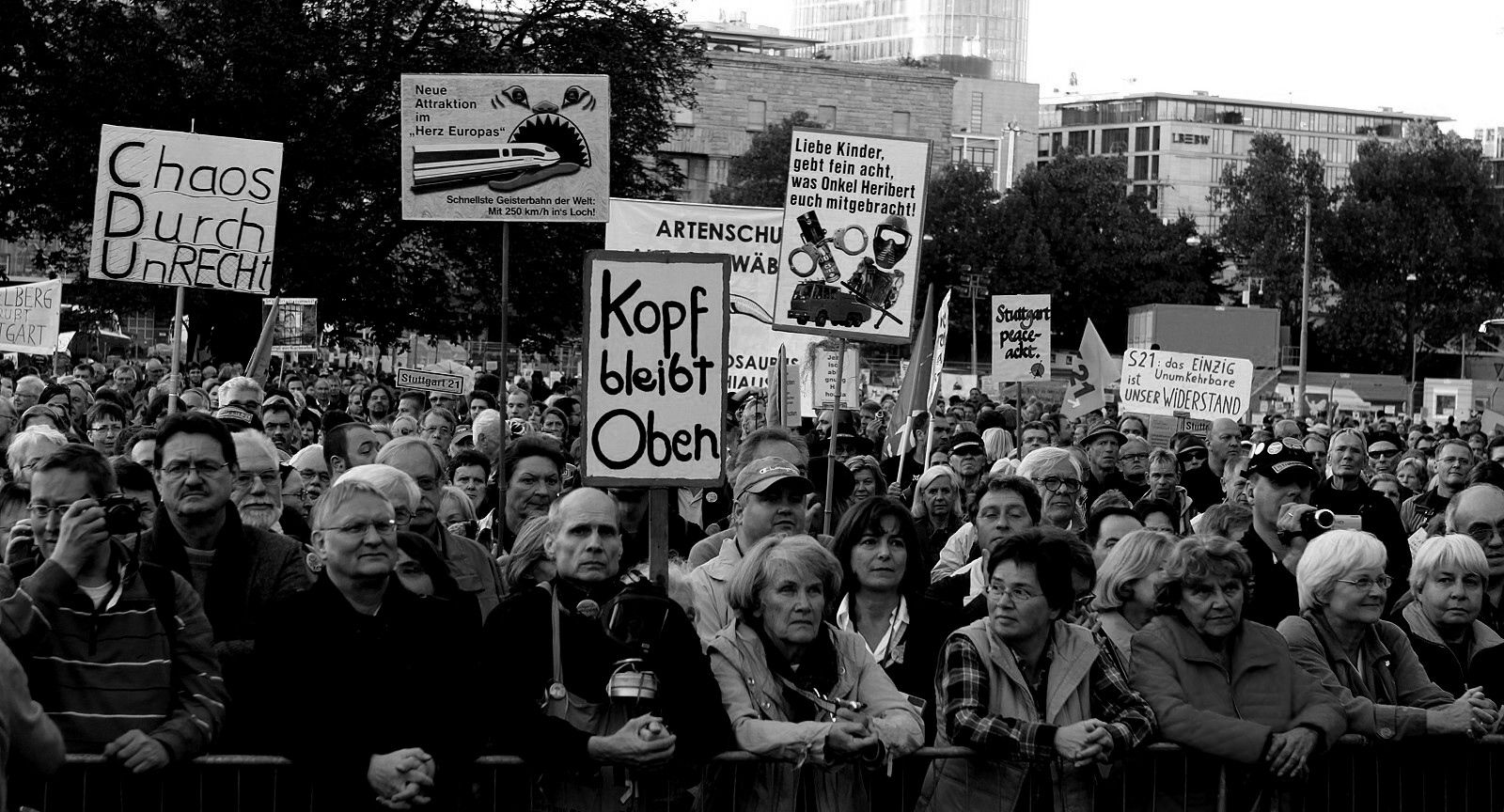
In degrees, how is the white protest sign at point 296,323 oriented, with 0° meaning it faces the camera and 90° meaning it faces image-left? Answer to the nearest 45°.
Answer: approximately 0°

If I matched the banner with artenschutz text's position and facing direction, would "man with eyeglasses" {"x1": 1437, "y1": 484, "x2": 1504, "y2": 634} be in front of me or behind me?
in front

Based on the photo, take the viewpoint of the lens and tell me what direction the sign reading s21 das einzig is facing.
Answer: facing the viewer

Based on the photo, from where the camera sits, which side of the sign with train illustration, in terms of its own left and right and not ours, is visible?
front

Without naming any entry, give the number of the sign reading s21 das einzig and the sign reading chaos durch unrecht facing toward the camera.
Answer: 2

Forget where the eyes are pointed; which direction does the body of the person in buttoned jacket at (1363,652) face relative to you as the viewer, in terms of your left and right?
facing the viewer and to the right of the viewer

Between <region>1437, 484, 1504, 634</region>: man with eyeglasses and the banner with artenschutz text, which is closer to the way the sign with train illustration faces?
the man with eyeglasses

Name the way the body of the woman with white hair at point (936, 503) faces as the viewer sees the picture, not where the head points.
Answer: toward the camera

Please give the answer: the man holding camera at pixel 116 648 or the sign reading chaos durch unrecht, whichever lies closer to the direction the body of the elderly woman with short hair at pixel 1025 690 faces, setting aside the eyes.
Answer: the man holding camera

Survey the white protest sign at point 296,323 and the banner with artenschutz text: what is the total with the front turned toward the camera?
2

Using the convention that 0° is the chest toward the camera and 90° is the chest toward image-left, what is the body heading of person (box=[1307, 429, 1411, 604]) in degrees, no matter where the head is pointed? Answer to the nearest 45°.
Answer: approximately 0°

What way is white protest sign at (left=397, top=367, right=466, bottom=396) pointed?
toward the camera
